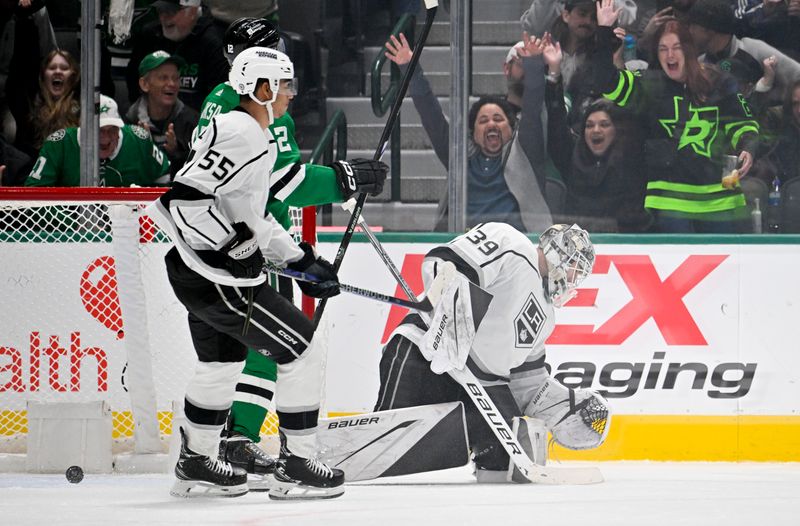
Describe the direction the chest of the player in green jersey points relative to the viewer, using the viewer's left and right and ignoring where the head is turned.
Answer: facing away from the viewer and to the right of the viewer

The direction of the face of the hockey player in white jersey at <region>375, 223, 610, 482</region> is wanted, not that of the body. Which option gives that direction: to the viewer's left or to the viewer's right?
to the viewer's right

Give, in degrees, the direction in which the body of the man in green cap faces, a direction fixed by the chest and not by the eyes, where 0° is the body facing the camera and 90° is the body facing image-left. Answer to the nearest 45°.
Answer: approximately 315°

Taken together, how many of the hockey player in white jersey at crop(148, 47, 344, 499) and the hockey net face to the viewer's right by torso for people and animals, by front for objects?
1
